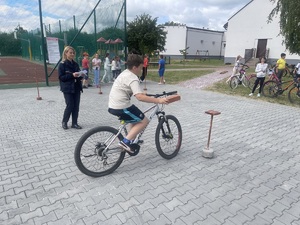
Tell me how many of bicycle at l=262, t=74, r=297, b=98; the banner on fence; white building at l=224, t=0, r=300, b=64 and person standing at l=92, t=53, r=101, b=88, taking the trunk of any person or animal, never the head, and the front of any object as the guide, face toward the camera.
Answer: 3

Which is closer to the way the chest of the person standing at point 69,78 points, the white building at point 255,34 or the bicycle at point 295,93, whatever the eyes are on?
the bicycle

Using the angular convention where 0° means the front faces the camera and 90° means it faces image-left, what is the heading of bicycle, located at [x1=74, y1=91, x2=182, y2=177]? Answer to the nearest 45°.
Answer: approximately 225°

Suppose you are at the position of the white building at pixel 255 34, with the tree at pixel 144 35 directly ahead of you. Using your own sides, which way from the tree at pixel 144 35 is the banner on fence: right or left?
left

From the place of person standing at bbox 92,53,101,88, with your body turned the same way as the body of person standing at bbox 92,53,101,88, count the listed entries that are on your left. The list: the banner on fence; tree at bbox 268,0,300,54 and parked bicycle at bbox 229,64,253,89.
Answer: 2

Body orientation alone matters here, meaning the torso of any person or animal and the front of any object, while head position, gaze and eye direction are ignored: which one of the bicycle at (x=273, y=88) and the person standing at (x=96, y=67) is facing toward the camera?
the person standing

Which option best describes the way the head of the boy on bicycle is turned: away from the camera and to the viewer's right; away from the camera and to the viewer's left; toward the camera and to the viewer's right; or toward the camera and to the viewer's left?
away from the camera and to the viewer's right

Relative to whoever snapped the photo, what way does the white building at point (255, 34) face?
facing the viewer

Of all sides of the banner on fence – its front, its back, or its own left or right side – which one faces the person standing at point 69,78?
front

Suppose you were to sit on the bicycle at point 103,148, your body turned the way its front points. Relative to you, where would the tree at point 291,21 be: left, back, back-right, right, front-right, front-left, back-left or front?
front

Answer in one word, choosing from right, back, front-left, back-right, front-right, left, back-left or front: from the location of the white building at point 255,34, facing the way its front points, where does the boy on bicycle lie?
front

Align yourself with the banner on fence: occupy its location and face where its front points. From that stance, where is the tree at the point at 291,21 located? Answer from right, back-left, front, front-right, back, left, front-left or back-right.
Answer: left

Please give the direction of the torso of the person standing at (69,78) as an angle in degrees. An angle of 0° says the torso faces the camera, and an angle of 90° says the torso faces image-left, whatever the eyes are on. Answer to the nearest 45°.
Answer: approximately 315°

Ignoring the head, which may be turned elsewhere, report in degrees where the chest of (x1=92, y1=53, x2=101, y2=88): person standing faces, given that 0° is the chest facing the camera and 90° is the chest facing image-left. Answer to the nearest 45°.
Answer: approximately 0°

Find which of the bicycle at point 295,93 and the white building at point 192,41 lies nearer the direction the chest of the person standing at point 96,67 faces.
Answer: the bicycle
